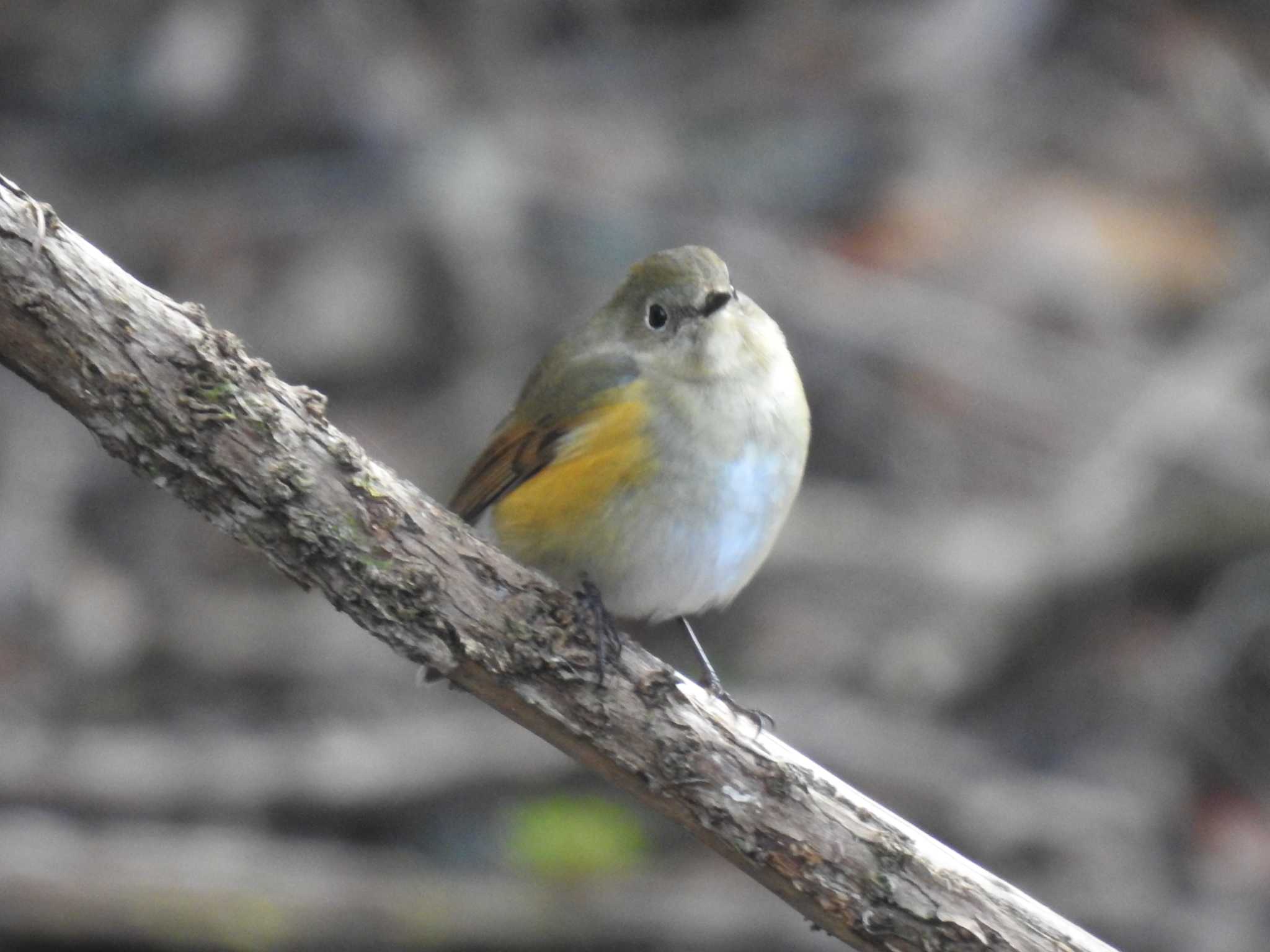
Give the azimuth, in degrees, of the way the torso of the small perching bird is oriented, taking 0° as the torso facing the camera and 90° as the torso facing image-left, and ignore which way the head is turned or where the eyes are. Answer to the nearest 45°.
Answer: approximately 315°
